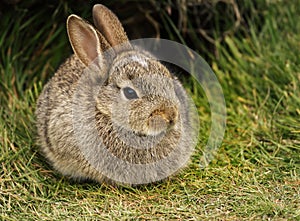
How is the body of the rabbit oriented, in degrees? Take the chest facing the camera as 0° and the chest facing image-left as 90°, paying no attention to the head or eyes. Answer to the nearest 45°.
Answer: approximately 315°
